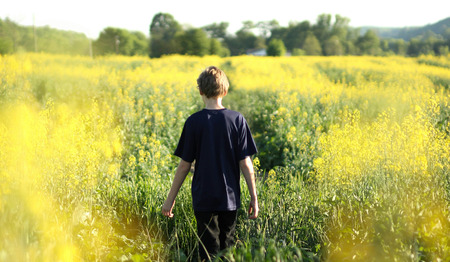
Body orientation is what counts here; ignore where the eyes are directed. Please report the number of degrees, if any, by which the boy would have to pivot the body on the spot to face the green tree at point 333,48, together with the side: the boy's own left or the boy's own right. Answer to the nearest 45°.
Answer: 0° — they already face it

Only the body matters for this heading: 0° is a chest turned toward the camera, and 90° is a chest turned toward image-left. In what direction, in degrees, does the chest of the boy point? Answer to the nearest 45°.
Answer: approximately 180°

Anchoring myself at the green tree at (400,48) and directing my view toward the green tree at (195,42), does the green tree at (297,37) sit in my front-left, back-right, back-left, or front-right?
front-right

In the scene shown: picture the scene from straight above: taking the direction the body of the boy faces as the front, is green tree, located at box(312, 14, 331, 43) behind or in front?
in front

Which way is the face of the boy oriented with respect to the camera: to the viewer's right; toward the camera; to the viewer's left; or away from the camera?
away from the camera

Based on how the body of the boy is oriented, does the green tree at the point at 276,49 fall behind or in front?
in front

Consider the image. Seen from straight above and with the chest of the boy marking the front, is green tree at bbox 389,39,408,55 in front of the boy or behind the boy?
in front

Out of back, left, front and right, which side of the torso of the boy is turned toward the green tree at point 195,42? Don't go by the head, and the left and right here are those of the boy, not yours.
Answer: front
